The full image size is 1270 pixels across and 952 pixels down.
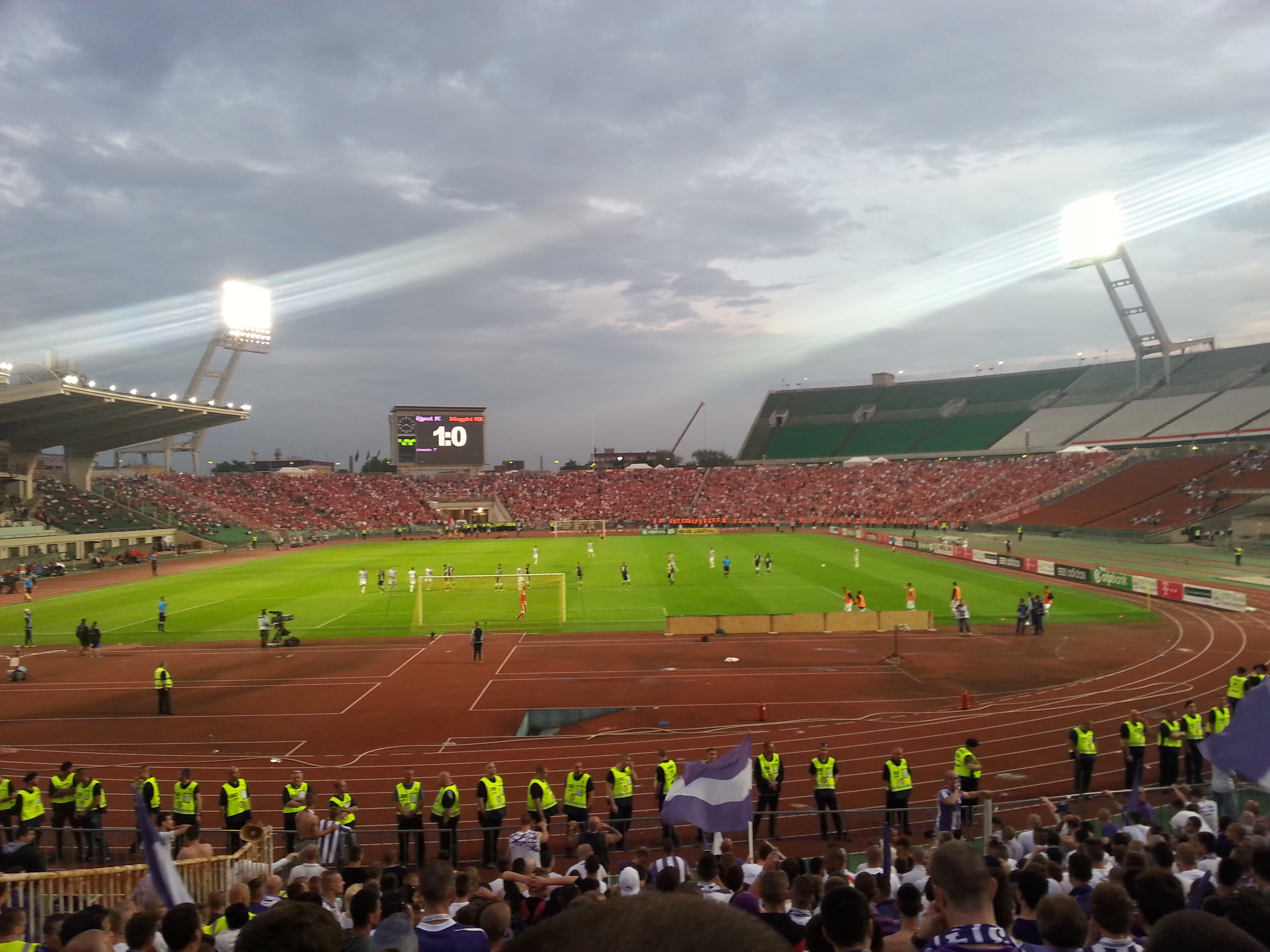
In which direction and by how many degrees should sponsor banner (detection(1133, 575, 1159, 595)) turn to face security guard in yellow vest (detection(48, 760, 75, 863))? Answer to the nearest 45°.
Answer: approximately 45° to its left

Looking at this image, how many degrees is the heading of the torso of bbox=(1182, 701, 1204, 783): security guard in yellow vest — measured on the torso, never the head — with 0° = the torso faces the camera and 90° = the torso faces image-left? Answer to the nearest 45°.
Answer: approximately 0°

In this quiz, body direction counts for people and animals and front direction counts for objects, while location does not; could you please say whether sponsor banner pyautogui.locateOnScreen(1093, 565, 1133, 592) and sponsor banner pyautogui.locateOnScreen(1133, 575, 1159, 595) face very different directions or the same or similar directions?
same or similar directions

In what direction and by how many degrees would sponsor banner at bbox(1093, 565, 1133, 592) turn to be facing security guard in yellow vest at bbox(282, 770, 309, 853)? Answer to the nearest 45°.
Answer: approximately 45° to its left

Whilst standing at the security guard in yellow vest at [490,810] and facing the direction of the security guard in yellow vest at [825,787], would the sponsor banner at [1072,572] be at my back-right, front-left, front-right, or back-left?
front-left

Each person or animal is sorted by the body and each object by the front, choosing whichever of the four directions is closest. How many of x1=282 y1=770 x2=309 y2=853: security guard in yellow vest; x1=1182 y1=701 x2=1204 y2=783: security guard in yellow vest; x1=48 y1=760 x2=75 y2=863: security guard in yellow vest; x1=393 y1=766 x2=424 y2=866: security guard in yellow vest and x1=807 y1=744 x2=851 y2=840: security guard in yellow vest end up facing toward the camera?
5

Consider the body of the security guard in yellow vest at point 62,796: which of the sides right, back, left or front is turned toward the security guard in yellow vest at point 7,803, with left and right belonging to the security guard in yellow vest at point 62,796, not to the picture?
right

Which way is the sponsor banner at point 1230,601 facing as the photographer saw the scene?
facing the viewer and to the left of the viewer

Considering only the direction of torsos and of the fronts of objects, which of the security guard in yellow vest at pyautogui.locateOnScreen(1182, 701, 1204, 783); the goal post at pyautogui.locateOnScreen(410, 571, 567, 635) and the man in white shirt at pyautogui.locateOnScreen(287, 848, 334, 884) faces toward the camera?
the security guard in yellow vest

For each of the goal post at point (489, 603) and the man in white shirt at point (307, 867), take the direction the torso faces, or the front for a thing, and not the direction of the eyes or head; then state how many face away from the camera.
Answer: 2

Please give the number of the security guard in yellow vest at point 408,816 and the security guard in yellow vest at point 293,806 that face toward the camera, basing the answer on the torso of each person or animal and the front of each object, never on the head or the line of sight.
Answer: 2

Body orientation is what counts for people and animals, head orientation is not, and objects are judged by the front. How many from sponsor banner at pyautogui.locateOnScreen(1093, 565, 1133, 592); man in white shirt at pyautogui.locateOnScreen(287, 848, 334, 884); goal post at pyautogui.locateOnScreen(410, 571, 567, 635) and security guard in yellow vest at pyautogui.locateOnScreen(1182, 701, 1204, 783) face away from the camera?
2

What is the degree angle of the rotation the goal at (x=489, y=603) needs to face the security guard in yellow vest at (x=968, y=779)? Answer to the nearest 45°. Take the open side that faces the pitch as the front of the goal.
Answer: approximately 180°

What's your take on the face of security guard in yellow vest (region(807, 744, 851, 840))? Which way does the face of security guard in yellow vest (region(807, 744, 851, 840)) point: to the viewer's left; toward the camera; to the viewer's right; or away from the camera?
toward the camera

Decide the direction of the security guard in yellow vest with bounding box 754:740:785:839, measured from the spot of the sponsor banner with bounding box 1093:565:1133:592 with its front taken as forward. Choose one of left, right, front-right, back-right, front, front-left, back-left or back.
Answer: front-left

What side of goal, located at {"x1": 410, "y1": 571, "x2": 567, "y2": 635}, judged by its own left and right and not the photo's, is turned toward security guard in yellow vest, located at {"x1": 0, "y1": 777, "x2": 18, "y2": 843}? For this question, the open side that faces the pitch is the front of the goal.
back

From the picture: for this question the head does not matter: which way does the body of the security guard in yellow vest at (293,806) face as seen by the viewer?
toward the camera

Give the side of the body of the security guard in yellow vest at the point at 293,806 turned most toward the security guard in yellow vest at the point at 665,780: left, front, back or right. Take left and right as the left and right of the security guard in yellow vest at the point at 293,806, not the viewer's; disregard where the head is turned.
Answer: left

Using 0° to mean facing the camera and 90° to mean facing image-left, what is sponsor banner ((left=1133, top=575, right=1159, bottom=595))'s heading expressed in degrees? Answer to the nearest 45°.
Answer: approximately 45°

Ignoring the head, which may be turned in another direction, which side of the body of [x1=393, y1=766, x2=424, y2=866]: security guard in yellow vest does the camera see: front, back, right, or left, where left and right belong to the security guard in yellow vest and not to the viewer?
front
